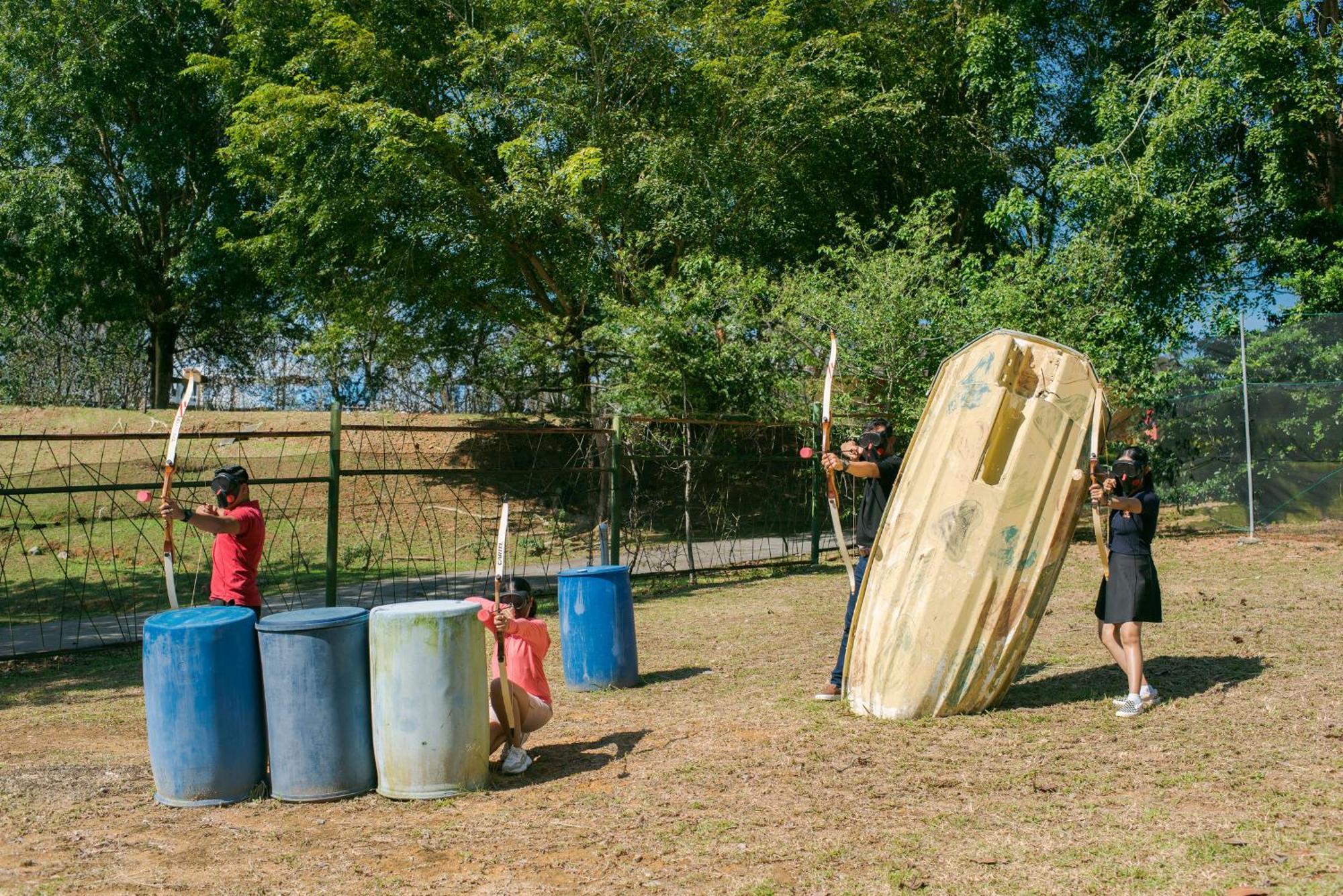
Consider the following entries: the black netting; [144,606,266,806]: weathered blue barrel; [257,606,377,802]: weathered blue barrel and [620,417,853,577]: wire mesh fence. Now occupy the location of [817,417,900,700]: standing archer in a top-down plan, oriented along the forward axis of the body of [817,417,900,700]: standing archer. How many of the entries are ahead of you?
2

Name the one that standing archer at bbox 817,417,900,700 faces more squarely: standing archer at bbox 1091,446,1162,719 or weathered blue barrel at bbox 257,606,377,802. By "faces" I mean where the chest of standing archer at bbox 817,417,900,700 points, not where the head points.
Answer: the weathered blue barrel

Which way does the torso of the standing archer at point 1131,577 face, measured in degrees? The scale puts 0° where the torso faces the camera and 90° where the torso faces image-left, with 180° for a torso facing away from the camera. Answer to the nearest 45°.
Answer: approximately 45°

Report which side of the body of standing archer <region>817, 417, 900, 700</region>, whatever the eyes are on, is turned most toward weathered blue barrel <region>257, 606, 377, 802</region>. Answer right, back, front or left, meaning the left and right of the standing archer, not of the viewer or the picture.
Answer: front

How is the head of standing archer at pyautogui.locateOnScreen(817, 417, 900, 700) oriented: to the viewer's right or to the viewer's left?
to the viewer's left

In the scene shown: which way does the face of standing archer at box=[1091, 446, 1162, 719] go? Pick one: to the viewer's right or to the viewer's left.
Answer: to the viewer's left

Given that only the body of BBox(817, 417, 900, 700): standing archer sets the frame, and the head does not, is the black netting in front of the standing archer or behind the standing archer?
behind

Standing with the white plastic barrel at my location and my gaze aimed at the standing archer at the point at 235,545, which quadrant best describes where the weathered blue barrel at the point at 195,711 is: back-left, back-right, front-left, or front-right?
front-left

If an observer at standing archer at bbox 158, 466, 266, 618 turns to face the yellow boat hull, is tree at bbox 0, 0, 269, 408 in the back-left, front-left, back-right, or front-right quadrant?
back-left
